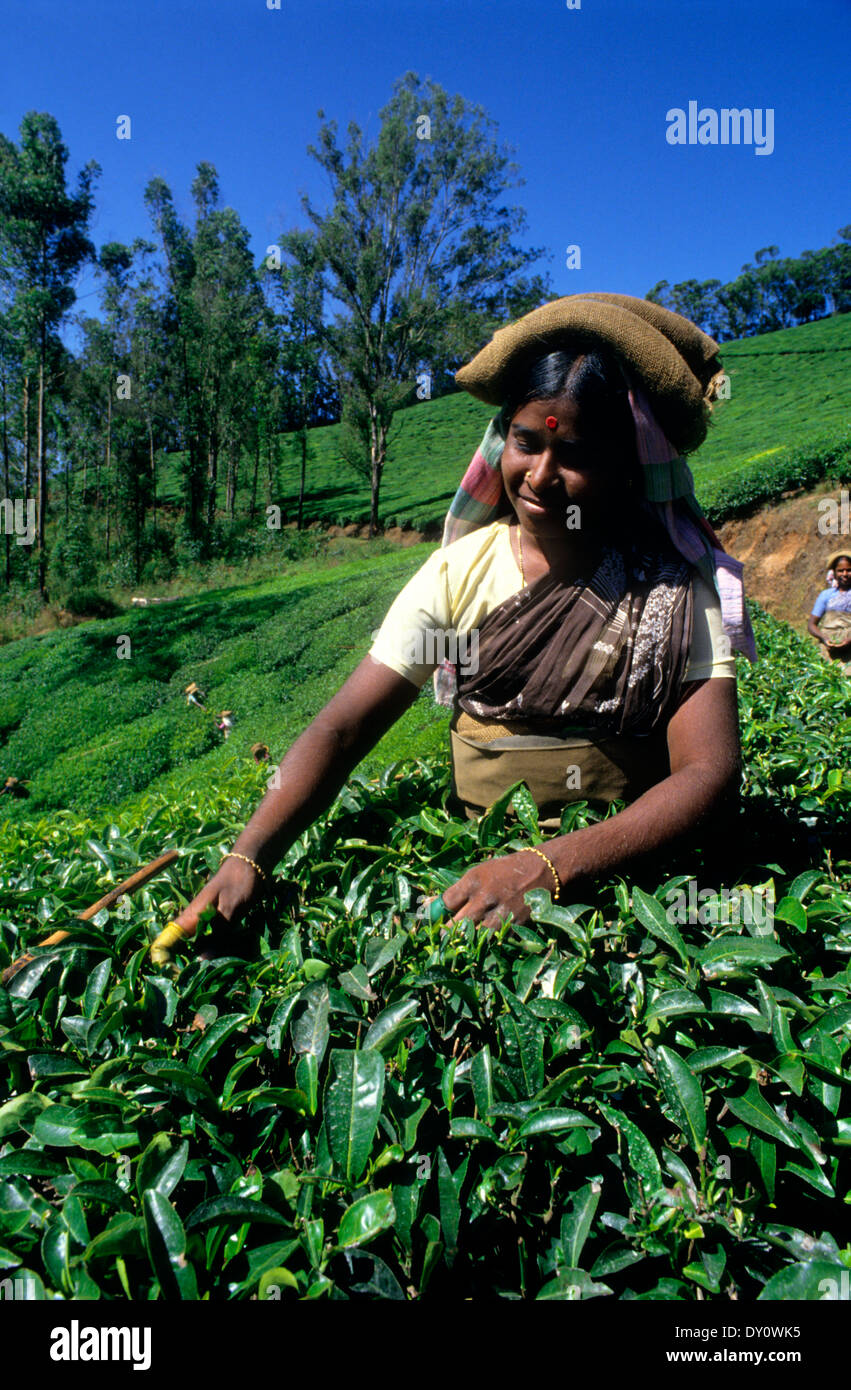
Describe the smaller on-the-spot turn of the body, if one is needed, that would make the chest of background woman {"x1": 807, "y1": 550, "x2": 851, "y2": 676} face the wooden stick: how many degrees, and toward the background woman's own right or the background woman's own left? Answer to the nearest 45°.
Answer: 0° — they already face it

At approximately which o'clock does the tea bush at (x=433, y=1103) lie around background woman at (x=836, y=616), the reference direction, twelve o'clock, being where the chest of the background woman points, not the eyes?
The tea bush is roughly at 12 o'clock from the background woman.

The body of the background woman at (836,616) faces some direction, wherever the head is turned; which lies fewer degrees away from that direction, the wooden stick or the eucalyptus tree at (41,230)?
the wooden stick

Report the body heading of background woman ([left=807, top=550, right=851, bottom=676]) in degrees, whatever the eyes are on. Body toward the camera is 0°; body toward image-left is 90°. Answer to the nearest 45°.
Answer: approximately 0°
